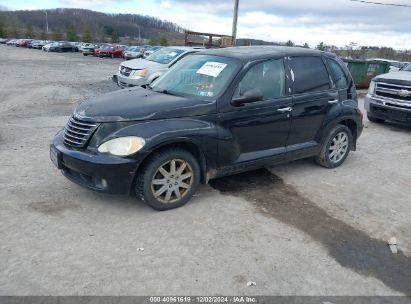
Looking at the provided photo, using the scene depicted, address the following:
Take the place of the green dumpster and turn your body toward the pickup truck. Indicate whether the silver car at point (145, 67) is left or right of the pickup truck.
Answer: right

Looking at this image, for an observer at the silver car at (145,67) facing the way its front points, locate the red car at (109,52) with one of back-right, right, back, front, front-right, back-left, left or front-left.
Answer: back-right

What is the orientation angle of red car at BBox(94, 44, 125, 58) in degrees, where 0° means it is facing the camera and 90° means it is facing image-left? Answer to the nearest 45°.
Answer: approximately 45°

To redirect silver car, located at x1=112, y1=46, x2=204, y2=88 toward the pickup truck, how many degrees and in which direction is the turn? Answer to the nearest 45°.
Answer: approximately 90° to its left

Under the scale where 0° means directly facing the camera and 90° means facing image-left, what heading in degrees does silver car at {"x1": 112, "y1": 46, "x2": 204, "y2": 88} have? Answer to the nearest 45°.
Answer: approximately 45°

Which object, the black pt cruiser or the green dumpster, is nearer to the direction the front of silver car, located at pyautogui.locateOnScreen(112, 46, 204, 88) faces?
the black pt cruiser

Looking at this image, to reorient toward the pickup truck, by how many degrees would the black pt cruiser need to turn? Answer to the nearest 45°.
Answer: approximately 180°

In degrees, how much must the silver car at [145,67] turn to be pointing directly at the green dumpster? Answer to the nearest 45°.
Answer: approximately 135° to its left

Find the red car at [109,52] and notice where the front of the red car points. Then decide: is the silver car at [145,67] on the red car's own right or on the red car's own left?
on the red car's own left

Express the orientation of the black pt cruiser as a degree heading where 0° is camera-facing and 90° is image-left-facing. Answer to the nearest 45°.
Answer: approximately 45°
